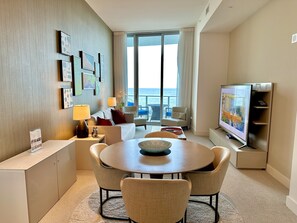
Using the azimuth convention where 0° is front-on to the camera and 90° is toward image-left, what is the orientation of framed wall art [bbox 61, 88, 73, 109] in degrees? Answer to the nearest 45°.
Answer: approximately 315°

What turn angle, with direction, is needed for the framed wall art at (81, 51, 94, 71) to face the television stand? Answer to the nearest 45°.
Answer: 0° — it already faces it

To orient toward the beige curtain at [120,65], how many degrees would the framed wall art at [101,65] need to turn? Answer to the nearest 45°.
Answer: approximately 45° to its left

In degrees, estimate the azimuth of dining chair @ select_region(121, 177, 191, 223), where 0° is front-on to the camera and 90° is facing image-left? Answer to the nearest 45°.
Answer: approximately 180°

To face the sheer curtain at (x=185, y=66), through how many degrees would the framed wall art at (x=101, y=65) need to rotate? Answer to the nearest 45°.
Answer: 0° — it already faces it

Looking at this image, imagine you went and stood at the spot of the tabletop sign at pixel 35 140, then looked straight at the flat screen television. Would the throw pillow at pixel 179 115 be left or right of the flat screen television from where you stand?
left

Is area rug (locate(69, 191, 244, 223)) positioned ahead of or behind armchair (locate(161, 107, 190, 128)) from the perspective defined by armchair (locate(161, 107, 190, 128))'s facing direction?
ahead

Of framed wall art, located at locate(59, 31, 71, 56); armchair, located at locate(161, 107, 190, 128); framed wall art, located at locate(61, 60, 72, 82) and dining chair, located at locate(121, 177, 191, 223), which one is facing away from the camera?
the dining chair

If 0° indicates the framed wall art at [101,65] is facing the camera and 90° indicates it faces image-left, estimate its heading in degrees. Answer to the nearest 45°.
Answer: approximately 270°

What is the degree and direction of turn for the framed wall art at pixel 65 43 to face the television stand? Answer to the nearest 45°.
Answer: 0° — it already faces it

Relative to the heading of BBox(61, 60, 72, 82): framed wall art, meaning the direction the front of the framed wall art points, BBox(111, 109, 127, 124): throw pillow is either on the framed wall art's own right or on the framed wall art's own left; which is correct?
on the framed wall art's own left

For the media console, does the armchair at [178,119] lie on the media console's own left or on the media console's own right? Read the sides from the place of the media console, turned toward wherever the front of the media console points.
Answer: on the media console's own right

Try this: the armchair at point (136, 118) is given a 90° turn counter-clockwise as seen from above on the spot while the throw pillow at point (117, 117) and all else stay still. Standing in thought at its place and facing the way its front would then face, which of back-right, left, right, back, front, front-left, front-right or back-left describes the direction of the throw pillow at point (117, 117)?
back

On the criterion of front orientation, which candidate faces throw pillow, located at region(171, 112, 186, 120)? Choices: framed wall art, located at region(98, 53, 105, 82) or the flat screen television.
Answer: the framed wall art

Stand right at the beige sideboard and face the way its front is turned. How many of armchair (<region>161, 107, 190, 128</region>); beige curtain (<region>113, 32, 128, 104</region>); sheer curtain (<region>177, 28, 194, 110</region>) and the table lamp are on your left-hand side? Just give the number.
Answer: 4

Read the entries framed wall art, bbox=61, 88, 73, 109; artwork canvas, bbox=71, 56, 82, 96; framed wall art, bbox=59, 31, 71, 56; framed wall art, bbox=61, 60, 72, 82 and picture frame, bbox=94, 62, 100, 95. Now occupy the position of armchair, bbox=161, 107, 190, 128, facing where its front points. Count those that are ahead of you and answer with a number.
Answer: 5

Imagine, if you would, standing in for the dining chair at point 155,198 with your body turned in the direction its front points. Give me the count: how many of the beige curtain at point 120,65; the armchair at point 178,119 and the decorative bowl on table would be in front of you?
3

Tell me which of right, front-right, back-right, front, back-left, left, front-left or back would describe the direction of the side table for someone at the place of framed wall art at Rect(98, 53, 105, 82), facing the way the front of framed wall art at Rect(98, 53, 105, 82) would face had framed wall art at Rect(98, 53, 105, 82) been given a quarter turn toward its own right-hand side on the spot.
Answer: front

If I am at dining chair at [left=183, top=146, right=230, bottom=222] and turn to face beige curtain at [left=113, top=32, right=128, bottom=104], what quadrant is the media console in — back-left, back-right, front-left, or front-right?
front-right
